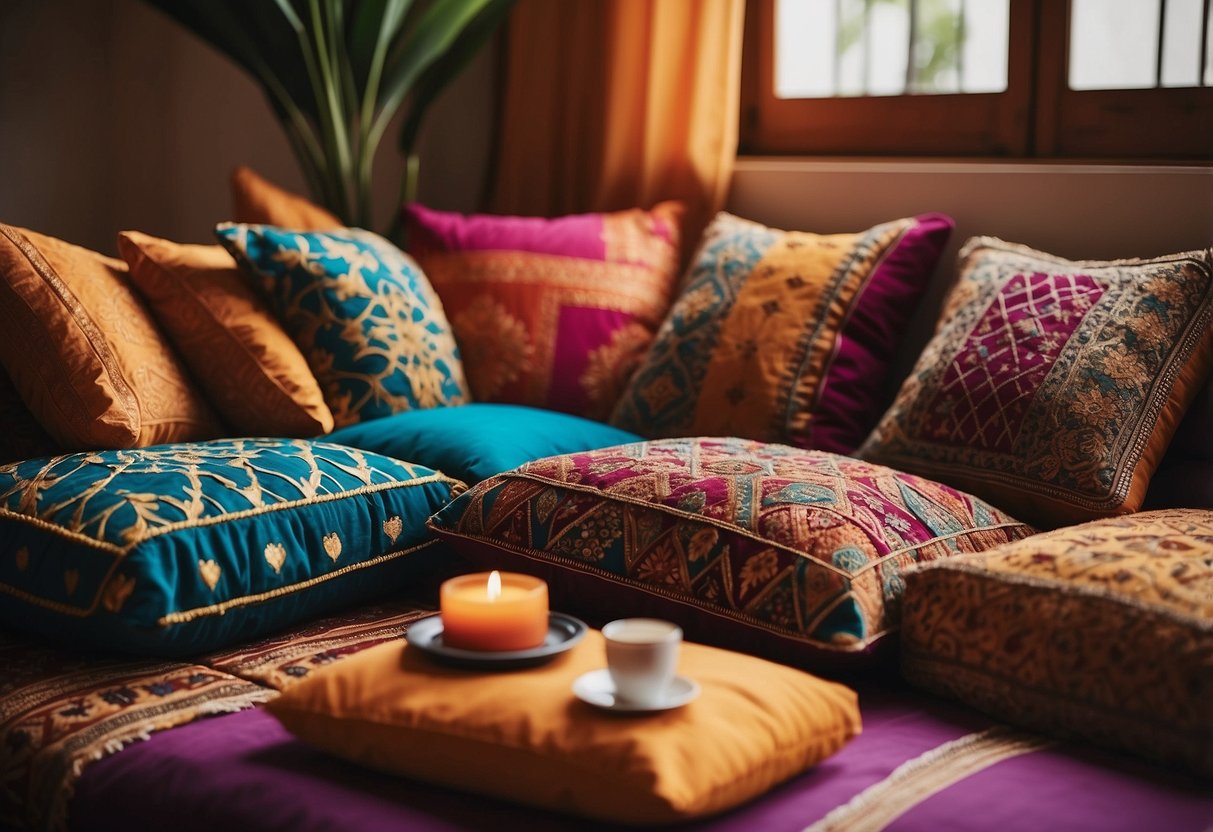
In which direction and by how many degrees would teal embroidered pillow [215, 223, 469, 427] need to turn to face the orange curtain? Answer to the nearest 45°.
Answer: approximately 90° to its left

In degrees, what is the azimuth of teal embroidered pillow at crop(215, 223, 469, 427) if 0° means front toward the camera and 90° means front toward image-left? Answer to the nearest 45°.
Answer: approximately 315°

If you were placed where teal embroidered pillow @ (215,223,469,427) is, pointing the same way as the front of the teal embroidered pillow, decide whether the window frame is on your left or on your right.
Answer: on your left

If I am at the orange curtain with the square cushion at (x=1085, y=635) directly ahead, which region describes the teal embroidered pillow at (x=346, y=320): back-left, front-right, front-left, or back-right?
front-right

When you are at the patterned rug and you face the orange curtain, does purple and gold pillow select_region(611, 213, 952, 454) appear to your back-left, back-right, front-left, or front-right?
front-right

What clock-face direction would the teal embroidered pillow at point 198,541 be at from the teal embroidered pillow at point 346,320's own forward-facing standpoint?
the teal embroidered pillow at point 198,541 is roughly at 2 o'clock from the teal embroidered pillow at point 346,320.

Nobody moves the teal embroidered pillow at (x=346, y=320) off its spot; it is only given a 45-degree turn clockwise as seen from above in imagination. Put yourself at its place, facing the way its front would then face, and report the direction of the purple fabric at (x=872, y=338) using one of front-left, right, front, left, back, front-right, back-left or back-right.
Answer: left

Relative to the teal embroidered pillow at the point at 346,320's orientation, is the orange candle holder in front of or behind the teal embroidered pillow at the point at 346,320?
in front

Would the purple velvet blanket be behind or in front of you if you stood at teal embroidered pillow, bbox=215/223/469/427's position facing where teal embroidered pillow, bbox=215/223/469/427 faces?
in front

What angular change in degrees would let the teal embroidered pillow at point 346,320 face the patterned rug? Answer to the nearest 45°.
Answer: approximately 45° to its right
